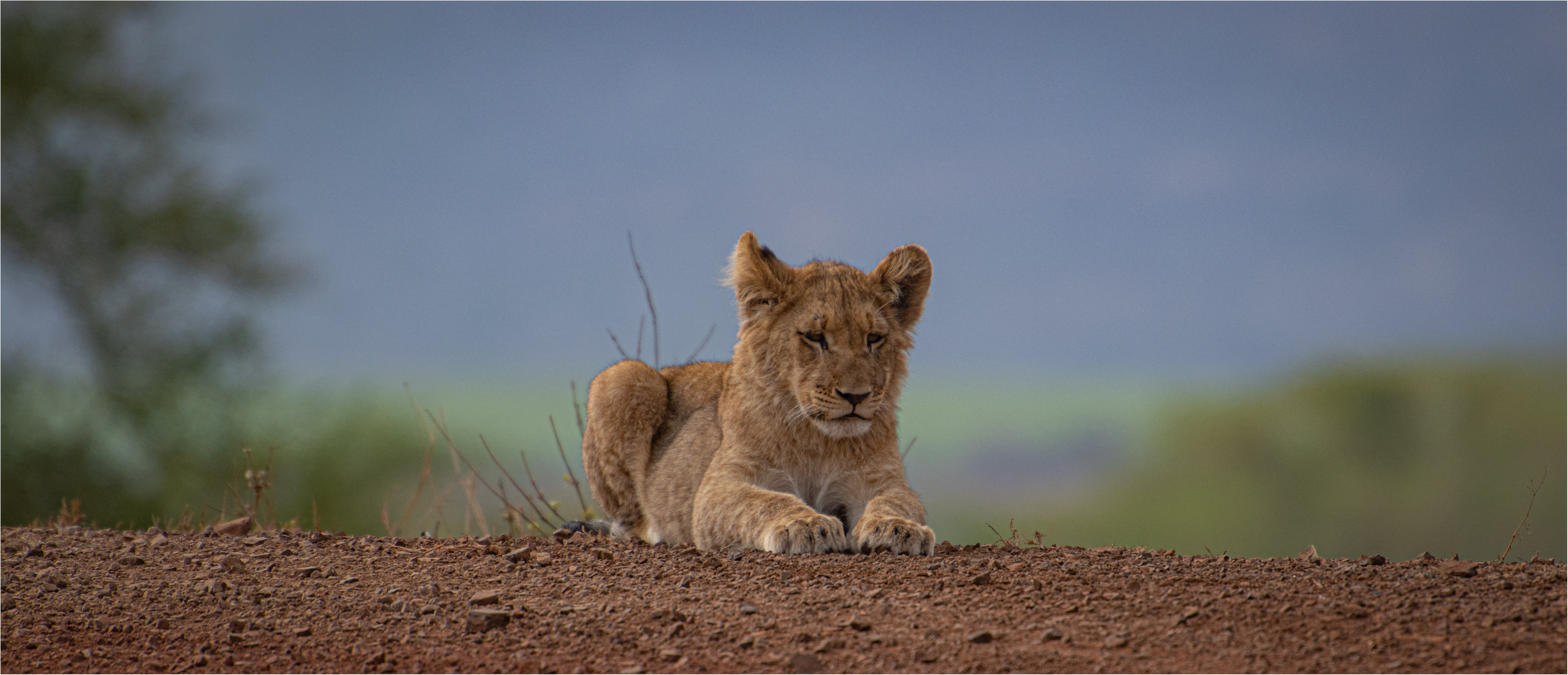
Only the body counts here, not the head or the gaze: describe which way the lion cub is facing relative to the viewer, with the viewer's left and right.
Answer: facing the viewer and to the right of the viewer
